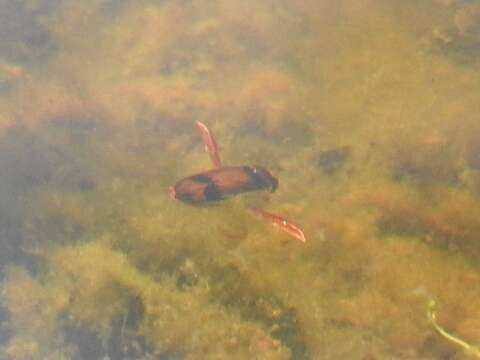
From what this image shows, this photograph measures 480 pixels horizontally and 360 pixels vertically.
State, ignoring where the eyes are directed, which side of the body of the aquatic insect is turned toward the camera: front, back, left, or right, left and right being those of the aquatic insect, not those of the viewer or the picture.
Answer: right
